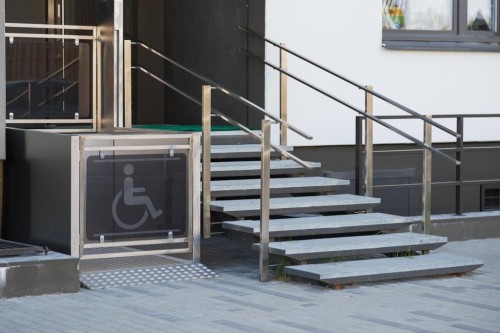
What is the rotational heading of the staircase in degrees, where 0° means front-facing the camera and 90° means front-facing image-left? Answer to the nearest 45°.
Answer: approximately 315°

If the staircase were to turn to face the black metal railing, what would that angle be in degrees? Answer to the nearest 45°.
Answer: approximately 90° to its left

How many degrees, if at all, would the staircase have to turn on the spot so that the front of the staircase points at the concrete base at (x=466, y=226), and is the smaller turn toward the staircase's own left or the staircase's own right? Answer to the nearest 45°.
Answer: approximately 90° to the staircase's own left

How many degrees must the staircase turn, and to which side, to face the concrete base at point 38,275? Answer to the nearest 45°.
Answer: approximately 90° to its right

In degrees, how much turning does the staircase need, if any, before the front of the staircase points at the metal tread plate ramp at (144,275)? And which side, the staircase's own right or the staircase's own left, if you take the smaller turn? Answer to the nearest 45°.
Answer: approximately 90° to the staircase's own right
